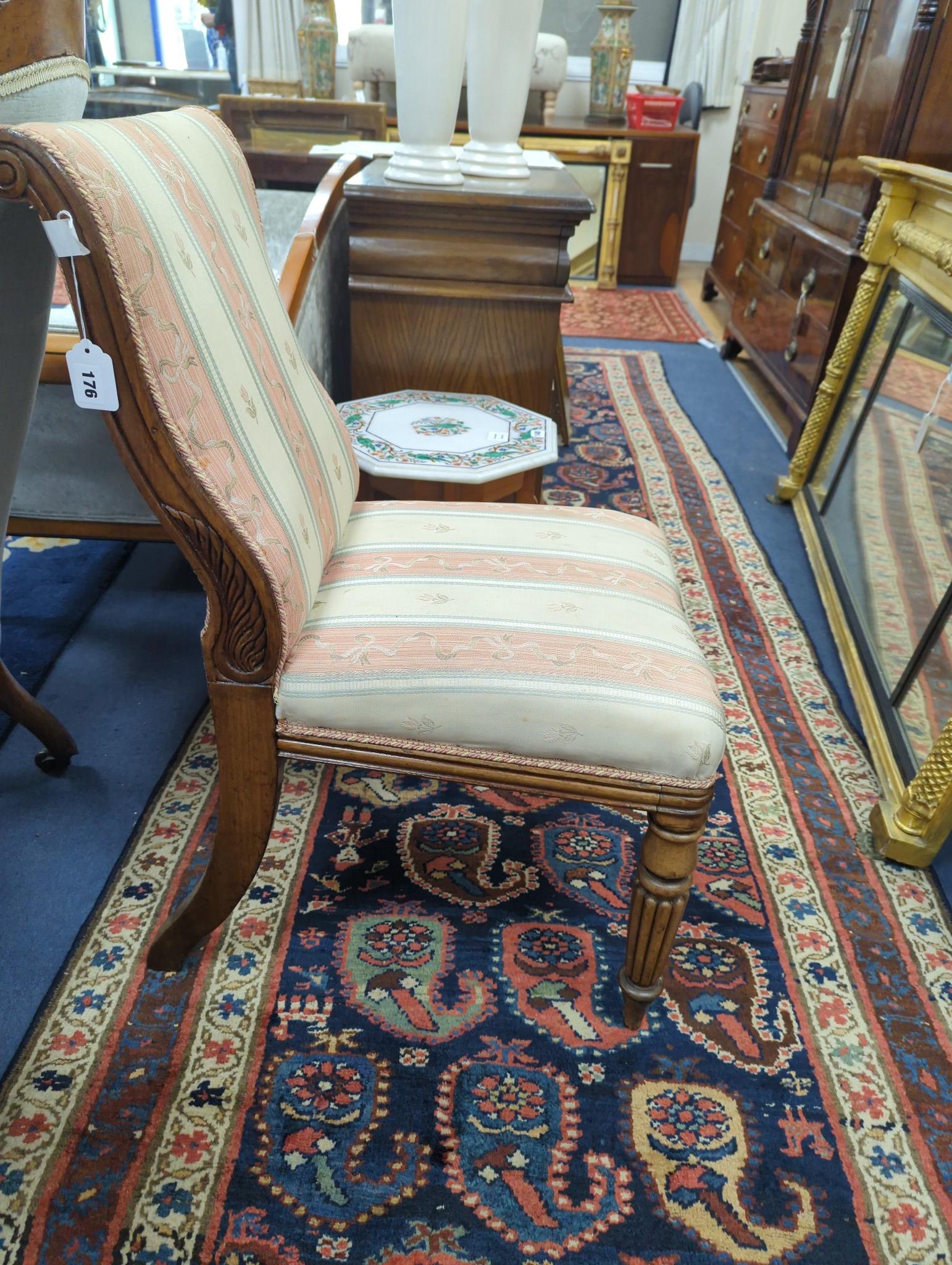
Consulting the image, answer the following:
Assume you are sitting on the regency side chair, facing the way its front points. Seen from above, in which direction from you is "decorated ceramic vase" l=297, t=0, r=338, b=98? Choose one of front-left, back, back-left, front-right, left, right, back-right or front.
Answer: left

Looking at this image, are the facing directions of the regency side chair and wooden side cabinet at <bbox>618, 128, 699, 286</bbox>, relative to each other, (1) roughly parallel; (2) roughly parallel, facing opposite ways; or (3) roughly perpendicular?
roughly perpendicular

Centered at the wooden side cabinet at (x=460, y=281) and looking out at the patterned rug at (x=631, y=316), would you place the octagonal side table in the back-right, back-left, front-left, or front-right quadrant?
back-right

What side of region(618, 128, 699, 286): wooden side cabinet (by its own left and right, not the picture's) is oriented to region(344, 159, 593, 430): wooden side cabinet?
front

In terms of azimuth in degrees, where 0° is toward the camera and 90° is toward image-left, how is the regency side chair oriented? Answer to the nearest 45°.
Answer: approximately 270°

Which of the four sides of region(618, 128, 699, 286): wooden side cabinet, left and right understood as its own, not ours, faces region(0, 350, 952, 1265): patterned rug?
front

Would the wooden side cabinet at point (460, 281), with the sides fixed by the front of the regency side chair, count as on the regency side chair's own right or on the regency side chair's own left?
on the regency side chair's own left

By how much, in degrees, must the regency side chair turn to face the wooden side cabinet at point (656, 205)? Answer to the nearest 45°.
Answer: approximately 90° to its left
